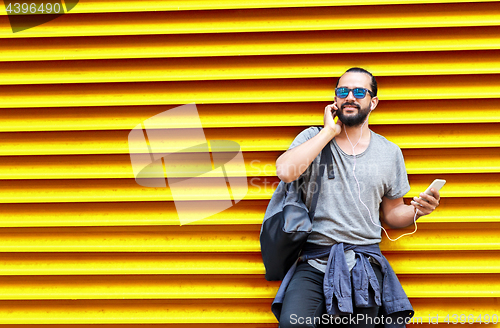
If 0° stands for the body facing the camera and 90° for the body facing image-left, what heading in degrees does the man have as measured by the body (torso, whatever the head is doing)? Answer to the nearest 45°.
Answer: approximately 0°
